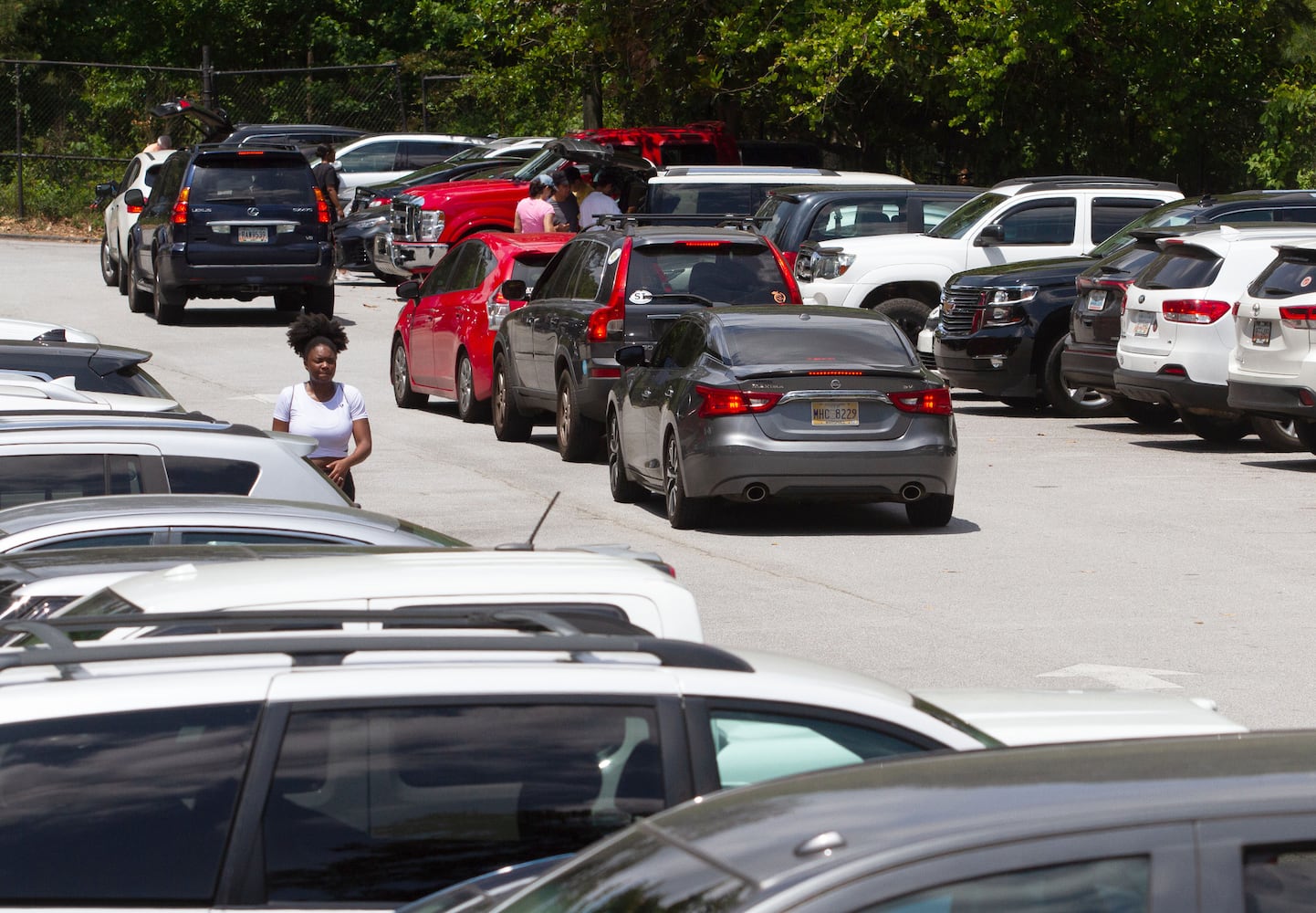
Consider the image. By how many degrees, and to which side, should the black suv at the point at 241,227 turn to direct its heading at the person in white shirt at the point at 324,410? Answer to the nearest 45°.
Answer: approximately 180°

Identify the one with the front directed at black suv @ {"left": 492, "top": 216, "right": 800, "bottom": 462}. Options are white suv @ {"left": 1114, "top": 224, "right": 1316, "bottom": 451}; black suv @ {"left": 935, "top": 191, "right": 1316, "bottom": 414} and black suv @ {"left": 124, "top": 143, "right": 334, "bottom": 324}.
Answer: black suv @ {"left": 935, "top": 191, "right": 1316, "bottom": 414}

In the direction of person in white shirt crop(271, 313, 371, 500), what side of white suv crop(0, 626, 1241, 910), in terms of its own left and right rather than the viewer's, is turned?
left

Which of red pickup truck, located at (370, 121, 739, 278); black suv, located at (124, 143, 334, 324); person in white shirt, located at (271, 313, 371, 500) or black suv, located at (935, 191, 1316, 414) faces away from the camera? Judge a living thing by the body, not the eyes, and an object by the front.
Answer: black suv, located at (124, 143, 334, 324)

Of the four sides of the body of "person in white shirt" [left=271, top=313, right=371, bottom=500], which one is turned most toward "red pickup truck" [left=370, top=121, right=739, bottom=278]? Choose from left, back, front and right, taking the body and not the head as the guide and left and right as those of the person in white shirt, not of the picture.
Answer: back

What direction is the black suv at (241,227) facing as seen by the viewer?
away from the camera

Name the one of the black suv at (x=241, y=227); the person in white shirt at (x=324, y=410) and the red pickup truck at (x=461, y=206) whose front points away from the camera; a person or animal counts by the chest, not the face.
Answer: the black suv

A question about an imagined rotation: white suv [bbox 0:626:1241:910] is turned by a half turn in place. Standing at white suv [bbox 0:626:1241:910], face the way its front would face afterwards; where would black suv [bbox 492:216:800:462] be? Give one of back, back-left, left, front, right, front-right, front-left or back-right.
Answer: right

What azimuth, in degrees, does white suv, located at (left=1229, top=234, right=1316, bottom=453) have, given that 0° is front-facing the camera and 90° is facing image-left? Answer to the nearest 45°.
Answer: approximately 225°

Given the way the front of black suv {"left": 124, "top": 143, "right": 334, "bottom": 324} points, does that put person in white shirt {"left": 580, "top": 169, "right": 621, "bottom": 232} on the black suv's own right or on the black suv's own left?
on the black suv's own right

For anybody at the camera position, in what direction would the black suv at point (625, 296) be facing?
facing away from the viewer and to the left of the viewer

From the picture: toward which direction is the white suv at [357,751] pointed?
to the viewer's right

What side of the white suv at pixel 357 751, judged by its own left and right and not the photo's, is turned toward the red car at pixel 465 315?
left

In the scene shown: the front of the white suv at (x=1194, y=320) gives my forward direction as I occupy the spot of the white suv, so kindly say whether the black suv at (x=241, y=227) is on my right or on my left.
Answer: on my left

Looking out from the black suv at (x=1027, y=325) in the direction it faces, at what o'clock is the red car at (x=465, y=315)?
The red car is roughly at 1 o'clock from the black suv.

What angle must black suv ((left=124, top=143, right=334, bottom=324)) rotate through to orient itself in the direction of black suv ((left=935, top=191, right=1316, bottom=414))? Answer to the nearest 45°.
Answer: approximately 135° to its right
